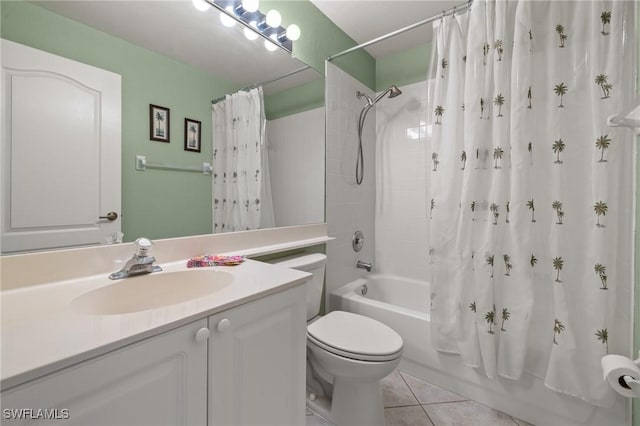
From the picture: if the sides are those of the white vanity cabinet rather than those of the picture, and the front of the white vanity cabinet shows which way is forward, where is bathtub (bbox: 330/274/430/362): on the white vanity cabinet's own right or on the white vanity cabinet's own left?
on the white vanity cabinet's own left

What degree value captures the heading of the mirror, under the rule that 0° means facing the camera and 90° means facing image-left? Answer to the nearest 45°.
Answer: approximately 315°

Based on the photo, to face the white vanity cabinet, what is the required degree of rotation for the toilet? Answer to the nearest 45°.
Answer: approximately 90° to its right

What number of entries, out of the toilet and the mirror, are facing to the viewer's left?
0

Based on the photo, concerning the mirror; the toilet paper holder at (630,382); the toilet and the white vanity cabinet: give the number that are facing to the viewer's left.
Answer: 1

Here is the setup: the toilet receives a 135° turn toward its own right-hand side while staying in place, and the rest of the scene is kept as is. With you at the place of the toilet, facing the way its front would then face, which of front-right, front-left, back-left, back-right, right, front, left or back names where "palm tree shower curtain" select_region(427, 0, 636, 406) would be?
back

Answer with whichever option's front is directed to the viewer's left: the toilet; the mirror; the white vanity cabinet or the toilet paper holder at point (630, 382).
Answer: the toilet paper holder

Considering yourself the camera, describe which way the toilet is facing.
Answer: facing the viewer and to the right of the viewer

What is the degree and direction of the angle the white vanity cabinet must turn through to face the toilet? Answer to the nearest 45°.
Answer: approximately 90° to its left

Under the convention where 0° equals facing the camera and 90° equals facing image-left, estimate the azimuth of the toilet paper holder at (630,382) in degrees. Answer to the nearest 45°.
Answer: approximately 90°

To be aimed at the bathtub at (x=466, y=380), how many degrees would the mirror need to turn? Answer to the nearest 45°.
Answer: approximately 45° to its left

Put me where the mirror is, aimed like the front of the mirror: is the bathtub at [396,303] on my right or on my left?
on my left

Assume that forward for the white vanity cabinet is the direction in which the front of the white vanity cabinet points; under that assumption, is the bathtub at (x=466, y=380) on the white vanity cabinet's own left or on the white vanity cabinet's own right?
on the white vanity cabinet's own left
